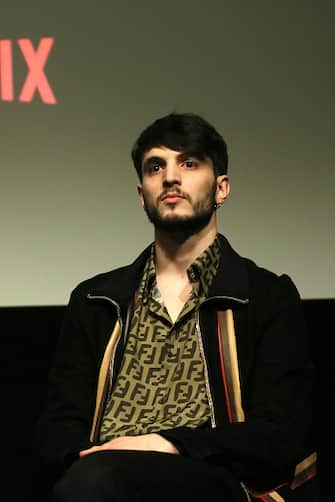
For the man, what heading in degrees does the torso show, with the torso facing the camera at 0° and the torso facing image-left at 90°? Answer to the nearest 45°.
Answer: approximately 0°
